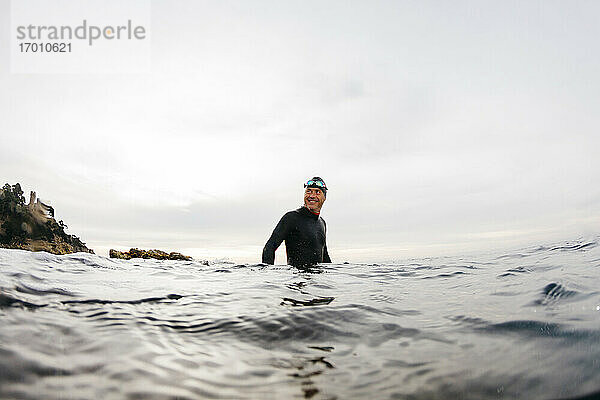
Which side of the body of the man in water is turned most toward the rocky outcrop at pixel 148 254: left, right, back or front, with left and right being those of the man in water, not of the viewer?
back

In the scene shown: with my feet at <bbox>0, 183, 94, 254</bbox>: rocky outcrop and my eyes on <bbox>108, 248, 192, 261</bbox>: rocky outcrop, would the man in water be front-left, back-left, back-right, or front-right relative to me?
front-right

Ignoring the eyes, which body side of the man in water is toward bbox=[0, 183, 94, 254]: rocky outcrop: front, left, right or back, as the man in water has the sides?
back

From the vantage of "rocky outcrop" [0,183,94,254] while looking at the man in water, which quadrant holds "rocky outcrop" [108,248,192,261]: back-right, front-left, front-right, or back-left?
front-left
